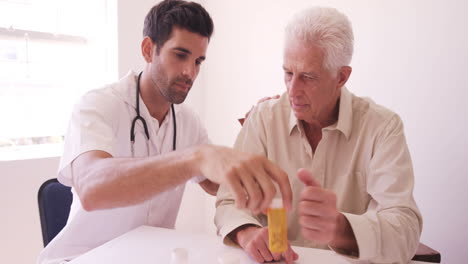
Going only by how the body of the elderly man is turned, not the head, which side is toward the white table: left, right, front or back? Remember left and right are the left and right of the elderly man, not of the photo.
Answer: front

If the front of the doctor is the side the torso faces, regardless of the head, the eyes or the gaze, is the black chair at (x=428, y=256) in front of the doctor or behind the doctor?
in front

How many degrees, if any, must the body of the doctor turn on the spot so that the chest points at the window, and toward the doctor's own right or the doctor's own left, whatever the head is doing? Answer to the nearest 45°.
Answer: approximately 180°

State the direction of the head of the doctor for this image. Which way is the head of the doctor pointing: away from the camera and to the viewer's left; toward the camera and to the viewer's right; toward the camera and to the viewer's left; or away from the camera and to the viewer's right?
toward the camera and to the viewer's right

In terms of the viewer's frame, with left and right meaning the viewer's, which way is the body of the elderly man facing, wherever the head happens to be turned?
facing the viewer and to the left of the viewer

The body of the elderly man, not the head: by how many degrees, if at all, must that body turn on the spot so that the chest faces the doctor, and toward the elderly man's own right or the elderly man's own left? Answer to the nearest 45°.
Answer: approximately 45° to the elderly man's own right

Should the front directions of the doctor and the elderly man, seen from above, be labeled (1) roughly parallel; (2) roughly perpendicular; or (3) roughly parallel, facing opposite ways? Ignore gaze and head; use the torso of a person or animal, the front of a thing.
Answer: roughly perpendicular

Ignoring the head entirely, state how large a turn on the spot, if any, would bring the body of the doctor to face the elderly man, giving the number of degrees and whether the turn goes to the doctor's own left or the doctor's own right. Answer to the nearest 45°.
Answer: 0° — they already face them

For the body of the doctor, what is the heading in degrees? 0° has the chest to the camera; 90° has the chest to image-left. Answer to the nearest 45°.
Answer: approximately 315°

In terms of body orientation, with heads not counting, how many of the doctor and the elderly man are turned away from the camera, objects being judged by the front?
0
